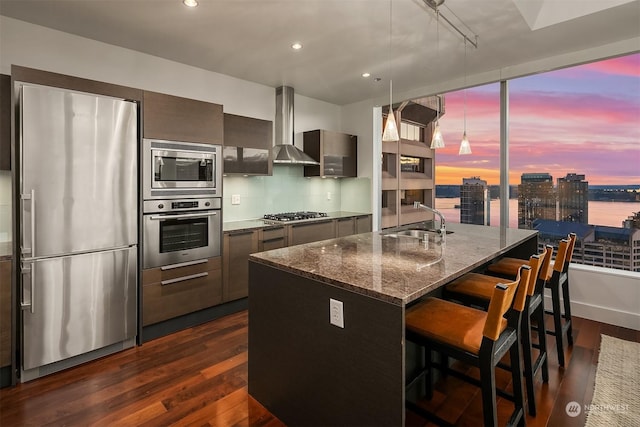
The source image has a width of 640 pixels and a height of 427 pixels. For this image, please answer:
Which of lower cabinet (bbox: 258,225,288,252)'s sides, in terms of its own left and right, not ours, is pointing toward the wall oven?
right

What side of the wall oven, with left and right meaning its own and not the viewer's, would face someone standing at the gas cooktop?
left

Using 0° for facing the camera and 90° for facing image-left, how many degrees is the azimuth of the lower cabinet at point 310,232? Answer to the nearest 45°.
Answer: approximately 315°

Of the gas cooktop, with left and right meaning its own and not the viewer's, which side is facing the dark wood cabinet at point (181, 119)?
right

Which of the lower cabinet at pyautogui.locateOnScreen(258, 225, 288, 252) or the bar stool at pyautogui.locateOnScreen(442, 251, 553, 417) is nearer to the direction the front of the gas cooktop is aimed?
the bar stool
